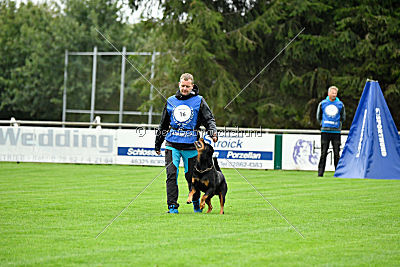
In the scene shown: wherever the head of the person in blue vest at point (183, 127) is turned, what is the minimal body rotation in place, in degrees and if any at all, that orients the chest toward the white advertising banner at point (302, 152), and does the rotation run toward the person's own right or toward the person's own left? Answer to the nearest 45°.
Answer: approximately 180°

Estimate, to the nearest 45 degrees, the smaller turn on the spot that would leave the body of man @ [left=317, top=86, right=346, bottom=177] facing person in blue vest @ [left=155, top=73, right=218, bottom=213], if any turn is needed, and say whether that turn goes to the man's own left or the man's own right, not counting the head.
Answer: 0° — they already face them

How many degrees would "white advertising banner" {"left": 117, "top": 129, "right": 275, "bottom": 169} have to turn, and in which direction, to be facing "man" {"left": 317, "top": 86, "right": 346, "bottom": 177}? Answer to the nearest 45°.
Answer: approximately 45° to its left

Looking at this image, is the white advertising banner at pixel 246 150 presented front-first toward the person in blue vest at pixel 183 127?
yes

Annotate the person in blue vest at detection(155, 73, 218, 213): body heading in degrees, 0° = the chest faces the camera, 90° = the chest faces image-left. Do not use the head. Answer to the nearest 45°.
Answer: approximately 0°

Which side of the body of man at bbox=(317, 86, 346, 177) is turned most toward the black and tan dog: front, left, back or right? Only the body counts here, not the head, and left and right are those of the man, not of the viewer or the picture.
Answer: front

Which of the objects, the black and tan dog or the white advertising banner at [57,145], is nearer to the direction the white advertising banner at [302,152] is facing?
the black and tan dog

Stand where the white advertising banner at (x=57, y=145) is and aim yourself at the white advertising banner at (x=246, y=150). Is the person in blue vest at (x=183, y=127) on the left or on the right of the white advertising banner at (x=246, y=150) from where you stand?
right

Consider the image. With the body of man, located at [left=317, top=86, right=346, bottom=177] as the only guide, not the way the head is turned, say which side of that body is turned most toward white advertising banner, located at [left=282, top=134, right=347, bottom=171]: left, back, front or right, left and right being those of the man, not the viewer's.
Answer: back
